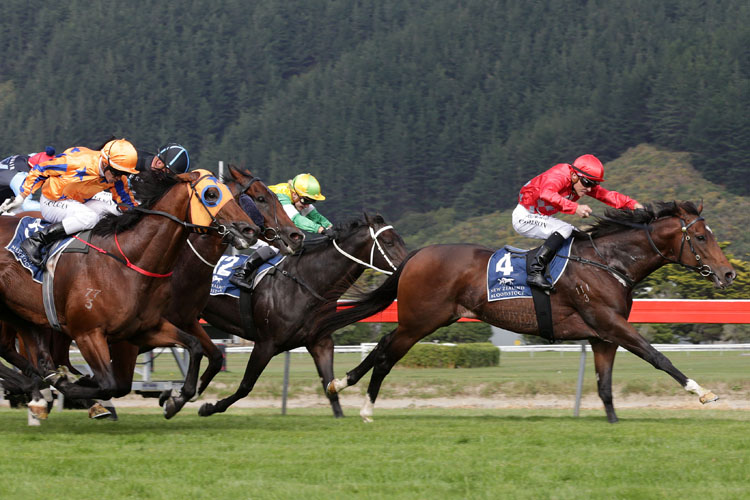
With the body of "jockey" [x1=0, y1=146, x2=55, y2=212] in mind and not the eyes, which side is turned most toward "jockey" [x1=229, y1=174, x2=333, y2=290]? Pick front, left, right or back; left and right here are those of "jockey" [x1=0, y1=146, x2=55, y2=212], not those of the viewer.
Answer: front

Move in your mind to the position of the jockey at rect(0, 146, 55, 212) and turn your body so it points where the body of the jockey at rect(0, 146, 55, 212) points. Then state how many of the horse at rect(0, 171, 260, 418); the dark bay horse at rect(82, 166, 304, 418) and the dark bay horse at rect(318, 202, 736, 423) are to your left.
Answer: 0

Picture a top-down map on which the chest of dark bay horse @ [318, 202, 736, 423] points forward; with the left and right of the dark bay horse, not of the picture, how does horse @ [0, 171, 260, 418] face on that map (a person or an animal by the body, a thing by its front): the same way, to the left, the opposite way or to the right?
the same way

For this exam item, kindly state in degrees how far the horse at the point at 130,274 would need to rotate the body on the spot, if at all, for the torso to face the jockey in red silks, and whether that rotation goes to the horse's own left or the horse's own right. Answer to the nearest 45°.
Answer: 0° — it already faces them

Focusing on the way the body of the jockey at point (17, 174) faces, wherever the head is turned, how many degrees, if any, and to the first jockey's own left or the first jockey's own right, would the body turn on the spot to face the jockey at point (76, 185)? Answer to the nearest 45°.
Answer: approximately 90° to the first jockey's own right

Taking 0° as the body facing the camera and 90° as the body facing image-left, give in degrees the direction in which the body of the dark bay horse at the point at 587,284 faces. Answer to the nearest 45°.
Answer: approximately 270°

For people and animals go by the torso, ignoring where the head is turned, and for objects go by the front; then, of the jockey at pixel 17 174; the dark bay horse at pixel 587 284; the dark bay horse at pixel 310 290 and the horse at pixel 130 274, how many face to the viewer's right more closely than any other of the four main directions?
4

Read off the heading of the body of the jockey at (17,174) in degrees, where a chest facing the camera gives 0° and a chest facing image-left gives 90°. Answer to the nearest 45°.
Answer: approximately 270°

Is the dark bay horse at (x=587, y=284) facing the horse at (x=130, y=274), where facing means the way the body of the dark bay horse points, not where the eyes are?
no

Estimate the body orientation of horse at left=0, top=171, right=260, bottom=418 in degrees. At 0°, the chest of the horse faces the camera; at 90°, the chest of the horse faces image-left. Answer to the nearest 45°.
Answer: approximately 270°

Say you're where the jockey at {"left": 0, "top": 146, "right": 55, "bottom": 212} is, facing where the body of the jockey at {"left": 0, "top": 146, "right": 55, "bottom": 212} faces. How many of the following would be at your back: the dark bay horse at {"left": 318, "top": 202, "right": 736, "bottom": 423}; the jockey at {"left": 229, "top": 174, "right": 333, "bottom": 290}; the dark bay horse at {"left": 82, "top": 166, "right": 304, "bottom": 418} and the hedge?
0

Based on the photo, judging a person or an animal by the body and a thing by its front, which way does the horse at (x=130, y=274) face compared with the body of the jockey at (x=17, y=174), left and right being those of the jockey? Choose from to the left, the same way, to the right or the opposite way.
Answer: the same way

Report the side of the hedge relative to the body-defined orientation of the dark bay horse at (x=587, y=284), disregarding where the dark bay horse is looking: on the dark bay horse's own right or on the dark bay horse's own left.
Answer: on the dark bay horse's own left

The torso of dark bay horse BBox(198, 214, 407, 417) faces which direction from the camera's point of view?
to the viewer's right

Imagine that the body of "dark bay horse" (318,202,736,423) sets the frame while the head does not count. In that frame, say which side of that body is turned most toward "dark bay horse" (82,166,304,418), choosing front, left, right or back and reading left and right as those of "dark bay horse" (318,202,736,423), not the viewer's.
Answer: back

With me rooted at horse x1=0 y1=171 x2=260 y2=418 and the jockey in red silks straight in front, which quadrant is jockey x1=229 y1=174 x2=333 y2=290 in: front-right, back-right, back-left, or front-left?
front-left

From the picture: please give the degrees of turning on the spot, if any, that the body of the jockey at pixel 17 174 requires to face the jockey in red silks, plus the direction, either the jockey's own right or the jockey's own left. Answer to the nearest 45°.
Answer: approximately 45° to the jockey's own right
